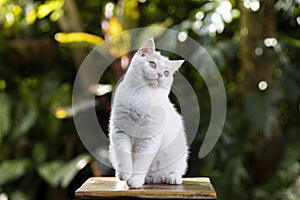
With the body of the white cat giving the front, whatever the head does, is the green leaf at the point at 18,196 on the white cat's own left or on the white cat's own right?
on the white cat's own right

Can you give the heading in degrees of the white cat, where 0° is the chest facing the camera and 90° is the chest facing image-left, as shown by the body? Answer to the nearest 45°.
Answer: approximately 45°

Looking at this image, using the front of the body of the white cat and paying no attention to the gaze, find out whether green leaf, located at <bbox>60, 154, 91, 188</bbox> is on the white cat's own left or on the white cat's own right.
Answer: on the white cat's own right

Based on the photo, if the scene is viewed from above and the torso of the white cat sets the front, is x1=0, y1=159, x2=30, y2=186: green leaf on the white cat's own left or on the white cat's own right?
on the white cat's own right
